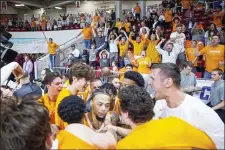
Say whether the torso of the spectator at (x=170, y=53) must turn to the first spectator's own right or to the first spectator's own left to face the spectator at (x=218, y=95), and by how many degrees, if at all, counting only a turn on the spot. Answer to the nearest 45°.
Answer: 0° — they already face them

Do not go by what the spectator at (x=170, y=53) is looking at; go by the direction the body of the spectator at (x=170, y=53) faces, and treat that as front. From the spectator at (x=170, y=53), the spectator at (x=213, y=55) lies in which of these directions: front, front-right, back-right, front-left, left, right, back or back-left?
front-left

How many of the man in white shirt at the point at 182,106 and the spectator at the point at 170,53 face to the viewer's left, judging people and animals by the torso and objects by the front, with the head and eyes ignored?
1

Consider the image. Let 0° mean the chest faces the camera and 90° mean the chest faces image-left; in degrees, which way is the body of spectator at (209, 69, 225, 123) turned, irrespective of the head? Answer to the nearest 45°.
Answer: approximately 45°

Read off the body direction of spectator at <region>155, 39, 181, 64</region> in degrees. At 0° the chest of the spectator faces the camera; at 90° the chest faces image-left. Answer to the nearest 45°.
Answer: approximately 0°

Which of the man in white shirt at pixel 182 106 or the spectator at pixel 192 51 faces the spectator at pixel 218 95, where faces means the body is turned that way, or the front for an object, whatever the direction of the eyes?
the spectator at pixel 192 51

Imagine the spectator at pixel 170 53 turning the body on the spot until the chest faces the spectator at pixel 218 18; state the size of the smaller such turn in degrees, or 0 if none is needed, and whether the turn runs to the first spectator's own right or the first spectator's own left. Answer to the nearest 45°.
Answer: approximately 135° to the first spectator's own left

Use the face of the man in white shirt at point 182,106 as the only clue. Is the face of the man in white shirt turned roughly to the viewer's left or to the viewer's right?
to the viewer's left

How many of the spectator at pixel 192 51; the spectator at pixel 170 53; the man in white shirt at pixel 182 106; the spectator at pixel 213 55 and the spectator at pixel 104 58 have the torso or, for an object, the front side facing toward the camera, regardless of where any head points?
4

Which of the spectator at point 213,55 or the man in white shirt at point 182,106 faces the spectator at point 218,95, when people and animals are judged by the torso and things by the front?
the spectator at point 213,55

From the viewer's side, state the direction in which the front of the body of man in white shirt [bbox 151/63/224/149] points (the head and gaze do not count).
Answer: to the viewer's left
